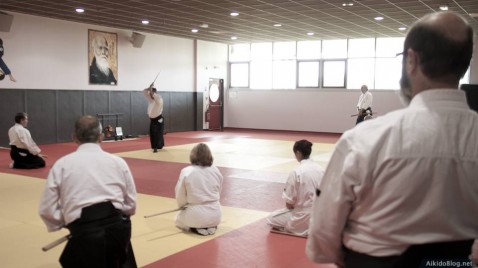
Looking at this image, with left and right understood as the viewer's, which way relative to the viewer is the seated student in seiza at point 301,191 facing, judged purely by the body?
facing away from the viewer and to the left of the viewer

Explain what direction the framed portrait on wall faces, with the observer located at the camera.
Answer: facing the viewer and to the right of the viewer

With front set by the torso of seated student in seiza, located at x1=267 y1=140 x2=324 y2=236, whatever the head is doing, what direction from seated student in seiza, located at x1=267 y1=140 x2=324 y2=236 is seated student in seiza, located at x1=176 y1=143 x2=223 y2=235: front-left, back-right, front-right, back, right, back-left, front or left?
front-left

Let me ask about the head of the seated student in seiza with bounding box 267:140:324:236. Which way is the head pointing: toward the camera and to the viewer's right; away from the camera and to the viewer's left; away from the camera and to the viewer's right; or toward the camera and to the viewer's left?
away from the camera and to the viewer's left

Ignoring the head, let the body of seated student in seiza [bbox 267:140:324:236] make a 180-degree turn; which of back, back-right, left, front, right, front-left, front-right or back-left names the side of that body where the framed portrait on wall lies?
back

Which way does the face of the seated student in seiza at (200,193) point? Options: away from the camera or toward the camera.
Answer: away from the camera
